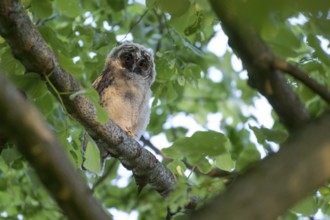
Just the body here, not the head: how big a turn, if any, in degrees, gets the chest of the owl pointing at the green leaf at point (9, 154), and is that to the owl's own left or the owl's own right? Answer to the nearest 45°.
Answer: approximately 45° to the owl's own right

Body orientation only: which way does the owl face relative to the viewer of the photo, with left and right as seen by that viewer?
facing the viewer and to the right of the viewer

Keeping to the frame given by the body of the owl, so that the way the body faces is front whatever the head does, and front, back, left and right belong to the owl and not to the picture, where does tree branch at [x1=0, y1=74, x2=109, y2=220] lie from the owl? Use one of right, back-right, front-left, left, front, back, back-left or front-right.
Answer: front-right
